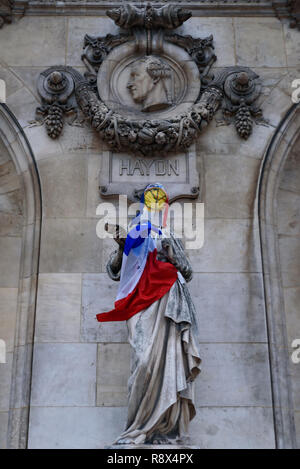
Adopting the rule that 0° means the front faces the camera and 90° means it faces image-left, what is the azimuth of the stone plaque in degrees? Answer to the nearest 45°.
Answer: approximately 0°

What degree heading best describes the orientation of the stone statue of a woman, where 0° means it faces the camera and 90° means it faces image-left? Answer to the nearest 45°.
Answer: approximately 0°

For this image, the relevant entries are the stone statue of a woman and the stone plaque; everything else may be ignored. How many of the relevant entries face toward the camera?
2
